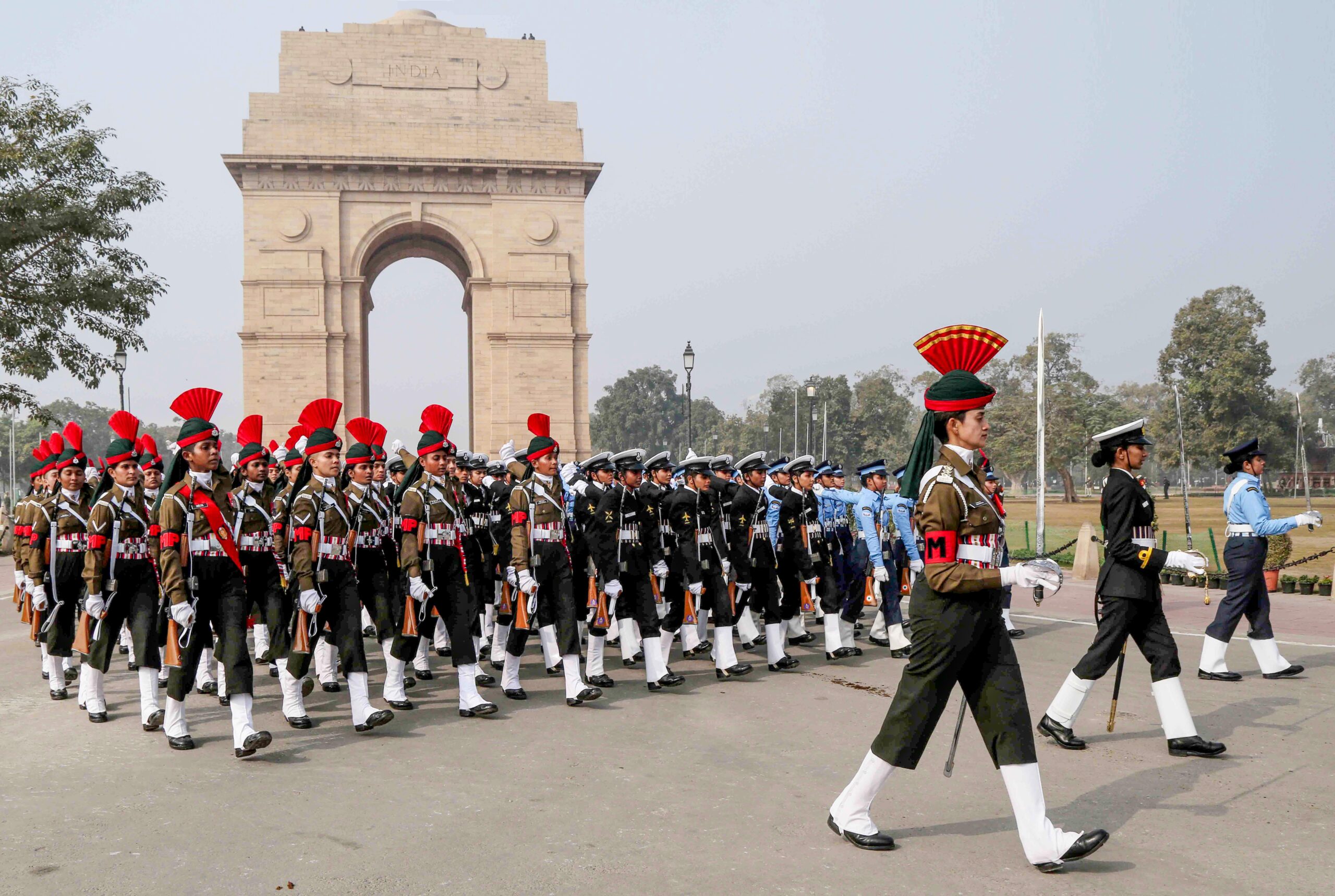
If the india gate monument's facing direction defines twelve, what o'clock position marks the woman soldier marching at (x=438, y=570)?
The woman soldier marching is roughly at 12 o'clock from the india gate monument.

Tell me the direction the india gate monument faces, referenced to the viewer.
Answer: facing the viewer

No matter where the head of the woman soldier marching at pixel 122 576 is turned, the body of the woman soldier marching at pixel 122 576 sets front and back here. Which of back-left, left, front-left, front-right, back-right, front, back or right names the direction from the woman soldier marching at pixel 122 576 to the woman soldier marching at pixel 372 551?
front-left

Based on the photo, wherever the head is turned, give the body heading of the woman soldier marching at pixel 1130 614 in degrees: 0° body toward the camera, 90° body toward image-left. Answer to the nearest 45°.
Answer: approximately 270°

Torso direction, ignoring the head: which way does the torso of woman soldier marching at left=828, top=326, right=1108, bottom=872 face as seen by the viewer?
to the viewer's right

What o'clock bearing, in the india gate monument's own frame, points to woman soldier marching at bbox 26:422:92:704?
The woman soldier marching is roughly at 12 o'clock from the india gate monument.

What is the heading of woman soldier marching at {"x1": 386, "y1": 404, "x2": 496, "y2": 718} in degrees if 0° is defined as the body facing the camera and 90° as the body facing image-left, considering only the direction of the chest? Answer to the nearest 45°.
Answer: approximately 315°

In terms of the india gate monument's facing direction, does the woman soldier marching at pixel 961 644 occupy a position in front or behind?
in front

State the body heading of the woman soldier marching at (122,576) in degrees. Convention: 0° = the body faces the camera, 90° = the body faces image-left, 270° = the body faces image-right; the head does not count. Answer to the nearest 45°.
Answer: approximately 315°

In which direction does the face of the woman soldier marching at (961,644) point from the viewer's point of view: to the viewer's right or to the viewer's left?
to the viewer's right

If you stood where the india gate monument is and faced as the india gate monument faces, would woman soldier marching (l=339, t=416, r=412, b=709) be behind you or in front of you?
in front

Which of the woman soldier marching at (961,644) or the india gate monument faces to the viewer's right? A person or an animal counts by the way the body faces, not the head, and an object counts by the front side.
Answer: the woman soldier marching

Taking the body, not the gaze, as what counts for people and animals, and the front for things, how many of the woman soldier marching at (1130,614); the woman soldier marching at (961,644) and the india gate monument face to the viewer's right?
2

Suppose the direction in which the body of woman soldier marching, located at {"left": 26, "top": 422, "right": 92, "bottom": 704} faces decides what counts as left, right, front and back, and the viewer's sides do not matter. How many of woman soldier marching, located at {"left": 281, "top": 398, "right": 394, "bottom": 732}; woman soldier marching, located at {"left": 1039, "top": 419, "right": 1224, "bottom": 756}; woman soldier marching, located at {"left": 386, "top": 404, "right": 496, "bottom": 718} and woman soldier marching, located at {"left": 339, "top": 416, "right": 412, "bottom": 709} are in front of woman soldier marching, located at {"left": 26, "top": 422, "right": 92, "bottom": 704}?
4

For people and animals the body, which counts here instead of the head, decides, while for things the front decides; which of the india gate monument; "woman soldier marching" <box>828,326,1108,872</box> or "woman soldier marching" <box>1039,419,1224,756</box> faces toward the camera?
the india gate monument

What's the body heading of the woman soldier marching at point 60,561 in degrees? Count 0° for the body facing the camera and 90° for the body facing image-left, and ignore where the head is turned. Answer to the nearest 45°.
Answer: approximately 315°

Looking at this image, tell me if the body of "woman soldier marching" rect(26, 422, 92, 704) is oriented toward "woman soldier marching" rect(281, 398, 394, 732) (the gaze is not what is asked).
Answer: yes

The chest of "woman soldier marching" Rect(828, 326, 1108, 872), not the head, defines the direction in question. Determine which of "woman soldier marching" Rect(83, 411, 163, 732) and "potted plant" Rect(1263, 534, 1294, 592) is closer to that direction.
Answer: the potted plant

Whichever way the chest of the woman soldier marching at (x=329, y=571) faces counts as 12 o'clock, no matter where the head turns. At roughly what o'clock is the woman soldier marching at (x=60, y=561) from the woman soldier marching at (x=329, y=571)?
the woman soldier marching at (x=60, y=561) is roughly at 6 o'clock from the woman soldier marching at (x=329, y=571).
